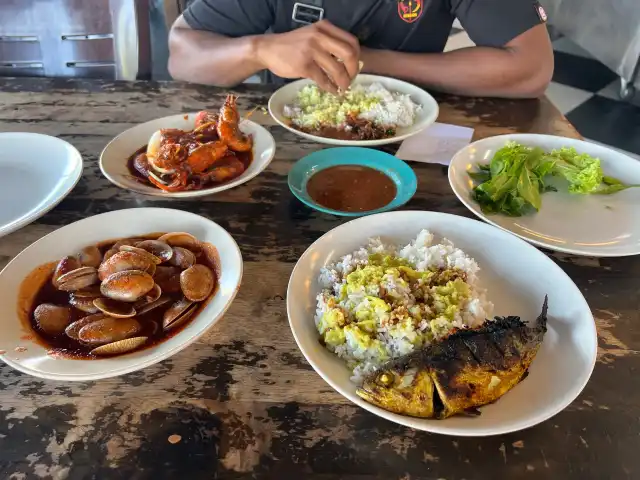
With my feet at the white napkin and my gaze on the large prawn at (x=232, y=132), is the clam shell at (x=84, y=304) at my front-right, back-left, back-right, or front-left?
front-left

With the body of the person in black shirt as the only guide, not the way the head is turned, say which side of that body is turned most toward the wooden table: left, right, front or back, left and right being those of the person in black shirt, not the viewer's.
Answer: front

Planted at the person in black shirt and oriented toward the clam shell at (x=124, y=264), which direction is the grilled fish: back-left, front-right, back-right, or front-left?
front-left

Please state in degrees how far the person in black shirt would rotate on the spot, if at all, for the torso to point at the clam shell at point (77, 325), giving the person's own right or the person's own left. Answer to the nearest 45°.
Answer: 0° — they already face it

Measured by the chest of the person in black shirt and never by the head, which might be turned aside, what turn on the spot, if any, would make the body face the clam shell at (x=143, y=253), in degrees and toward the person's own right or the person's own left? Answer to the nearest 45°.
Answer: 0° — they already face it

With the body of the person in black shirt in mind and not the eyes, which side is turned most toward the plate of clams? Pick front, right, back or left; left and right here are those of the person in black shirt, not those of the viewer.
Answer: front

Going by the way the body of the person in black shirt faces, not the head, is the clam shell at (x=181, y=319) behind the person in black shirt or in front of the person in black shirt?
in front

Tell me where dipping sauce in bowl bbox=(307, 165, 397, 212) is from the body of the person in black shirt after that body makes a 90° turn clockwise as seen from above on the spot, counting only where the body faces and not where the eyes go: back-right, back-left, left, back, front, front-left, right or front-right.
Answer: left

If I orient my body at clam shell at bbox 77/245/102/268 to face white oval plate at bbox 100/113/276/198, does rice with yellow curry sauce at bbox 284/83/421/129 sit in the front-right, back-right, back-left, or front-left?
front-right

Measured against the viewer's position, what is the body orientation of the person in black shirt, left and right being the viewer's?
facing the viewer

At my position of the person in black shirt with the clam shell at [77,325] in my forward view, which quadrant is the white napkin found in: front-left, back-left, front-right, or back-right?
front-left

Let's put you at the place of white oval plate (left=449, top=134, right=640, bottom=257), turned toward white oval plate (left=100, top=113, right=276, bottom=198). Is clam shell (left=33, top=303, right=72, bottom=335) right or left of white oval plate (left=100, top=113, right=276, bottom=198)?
left

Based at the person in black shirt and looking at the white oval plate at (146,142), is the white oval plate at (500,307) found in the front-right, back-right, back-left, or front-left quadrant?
front-left

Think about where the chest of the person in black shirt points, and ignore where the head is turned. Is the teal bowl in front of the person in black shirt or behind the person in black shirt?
in front

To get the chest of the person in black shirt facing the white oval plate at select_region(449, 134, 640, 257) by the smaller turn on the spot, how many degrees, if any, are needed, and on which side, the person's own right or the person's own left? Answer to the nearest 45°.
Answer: approximately 45° to the person's own left
